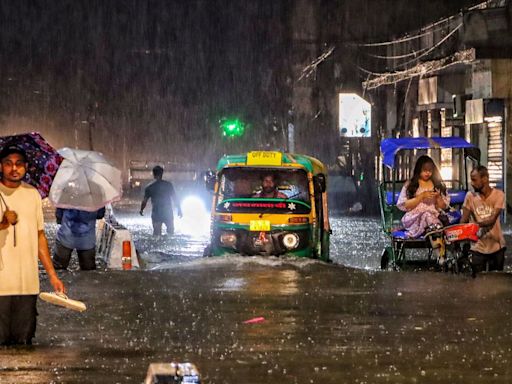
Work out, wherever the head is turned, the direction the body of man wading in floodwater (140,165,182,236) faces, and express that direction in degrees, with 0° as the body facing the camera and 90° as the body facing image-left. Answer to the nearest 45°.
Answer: approximately 180°

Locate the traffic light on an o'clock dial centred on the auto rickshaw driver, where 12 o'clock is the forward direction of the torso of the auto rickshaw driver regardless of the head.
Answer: The traffic light is roughly at 6 o'clock from the auto rickshaw driver.

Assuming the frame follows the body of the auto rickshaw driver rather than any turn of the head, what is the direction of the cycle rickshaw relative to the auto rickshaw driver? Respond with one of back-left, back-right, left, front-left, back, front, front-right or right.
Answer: left

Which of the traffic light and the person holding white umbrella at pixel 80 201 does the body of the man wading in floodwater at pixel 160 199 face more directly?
the traffic light

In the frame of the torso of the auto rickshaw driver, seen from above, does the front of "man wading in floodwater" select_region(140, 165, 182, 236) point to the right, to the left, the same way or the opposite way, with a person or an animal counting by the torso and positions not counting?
the opposite way

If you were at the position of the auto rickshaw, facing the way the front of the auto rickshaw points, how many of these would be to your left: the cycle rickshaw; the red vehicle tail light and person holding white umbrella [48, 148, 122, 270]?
1
